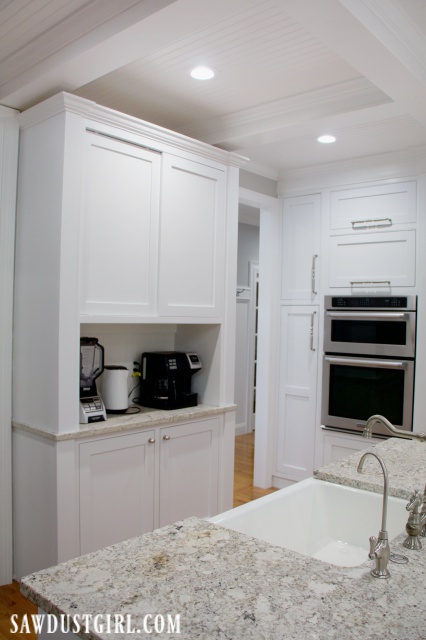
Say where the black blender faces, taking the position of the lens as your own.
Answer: facing the viewer and to the right of the viewer

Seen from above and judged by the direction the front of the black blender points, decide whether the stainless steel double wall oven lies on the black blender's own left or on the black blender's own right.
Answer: on the black blender's own left

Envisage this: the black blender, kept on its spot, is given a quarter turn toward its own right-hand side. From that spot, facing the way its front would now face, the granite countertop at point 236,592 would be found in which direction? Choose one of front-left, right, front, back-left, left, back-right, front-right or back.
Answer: front-left

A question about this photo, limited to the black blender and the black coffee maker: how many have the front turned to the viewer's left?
0

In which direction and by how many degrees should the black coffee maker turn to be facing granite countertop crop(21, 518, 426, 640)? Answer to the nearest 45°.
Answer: approximately 45° to its right

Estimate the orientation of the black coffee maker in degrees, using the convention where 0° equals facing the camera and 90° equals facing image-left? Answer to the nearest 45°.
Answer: approximately 315°
